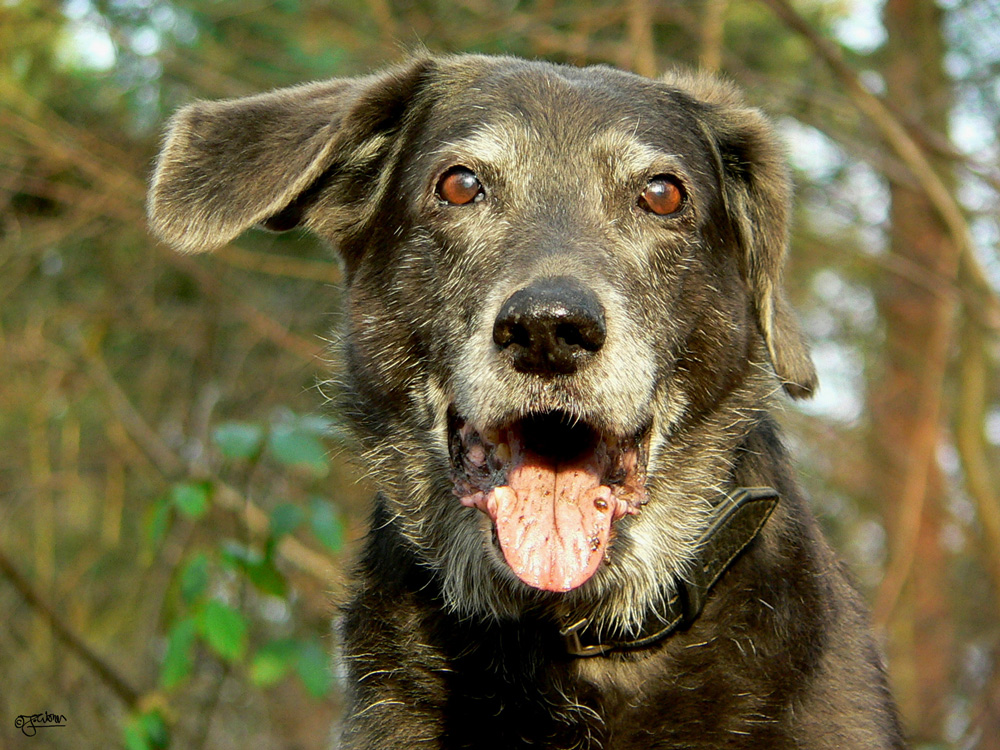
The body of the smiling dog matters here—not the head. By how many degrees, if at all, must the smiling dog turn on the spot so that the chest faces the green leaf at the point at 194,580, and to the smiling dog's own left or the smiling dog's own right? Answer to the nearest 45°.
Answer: approximately 135° to the smiling dog's own right

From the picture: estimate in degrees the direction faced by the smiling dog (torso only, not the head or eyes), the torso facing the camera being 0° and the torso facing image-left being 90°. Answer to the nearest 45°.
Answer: approximately 0°

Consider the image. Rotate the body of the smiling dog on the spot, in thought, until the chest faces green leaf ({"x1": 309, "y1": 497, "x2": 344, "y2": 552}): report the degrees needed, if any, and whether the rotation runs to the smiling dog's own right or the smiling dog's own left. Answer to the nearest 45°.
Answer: approximately 135° to the smiling dog's own right

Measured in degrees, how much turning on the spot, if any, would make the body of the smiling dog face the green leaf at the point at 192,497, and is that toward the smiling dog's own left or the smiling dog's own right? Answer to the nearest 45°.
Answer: approximately 135° to the smiling dog's own right

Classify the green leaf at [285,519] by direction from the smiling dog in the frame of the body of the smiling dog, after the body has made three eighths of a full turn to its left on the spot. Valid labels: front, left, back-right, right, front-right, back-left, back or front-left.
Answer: left
